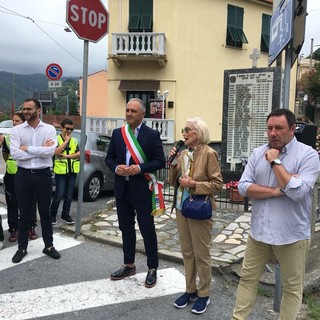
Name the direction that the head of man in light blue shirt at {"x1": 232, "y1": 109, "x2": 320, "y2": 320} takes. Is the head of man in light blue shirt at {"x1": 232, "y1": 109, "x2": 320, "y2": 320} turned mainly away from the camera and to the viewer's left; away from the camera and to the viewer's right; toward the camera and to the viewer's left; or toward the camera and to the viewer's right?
toward the camera and to the viewer's left

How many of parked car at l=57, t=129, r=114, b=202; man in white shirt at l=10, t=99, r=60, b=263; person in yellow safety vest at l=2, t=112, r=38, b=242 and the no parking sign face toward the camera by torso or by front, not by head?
3

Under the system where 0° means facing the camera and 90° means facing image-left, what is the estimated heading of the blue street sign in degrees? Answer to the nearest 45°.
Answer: approximately 45°
